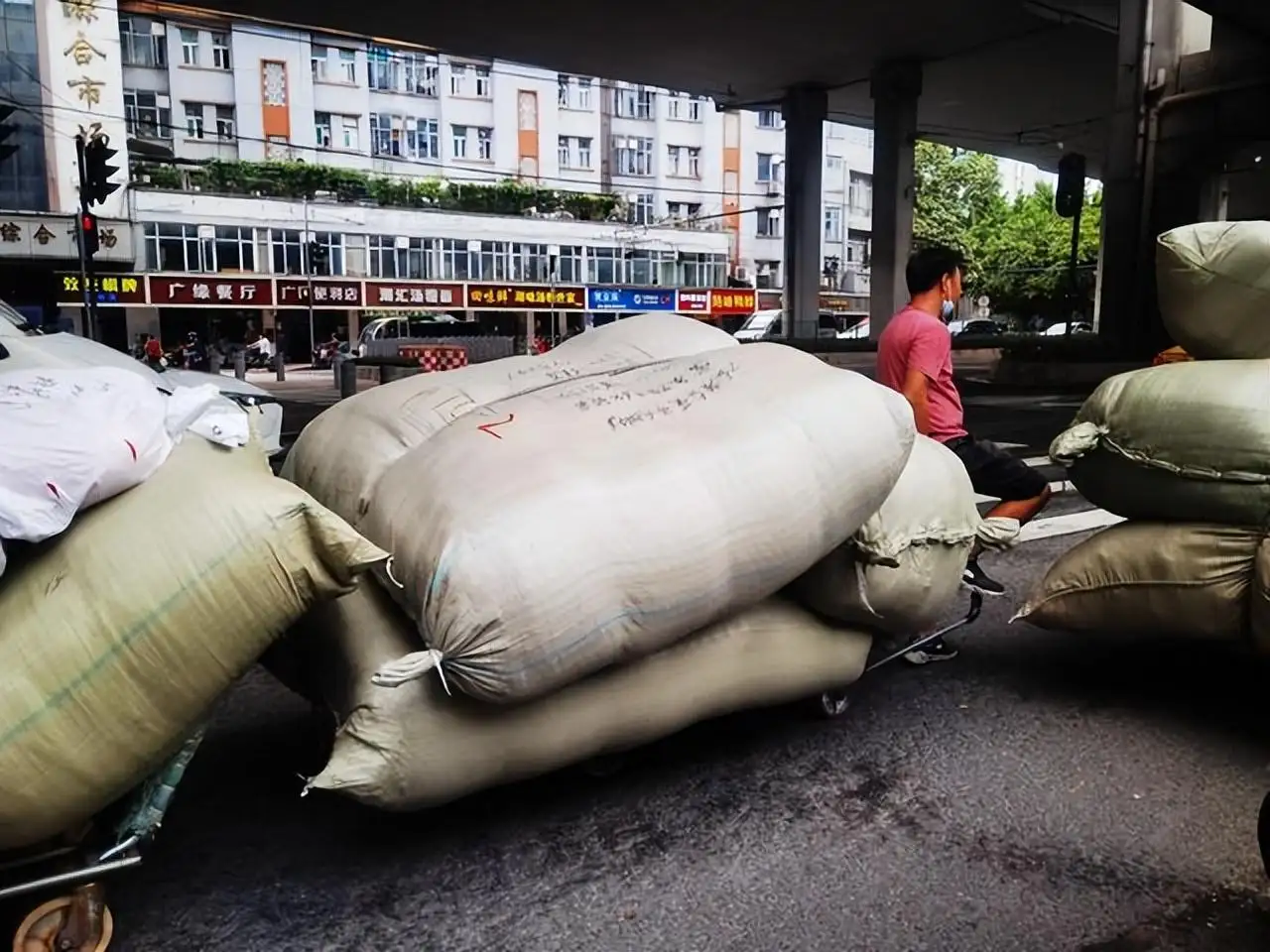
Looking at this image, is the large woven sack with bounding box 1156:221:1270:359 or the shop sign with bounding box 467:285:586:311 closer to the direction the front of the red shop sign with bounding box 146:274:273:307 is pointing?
the large woven sack

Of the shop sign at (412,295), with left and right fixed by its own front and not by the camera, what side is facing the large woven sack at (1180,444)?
front

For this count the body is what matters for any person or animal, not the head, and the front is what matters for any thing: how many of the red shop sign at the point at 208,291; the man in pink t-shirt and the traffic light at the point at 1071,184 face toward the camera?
1

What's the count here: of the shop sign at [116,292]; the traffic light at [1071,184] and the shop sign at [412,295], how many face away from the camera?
1

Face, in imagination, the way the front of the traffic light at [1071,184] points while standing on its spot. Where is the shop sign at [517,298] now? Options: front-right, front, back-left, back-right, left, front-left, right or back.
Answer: front-left

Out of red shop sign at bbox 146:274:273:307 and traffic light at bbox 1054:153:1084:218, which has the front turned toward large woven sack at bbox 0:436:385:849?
the red shop sign

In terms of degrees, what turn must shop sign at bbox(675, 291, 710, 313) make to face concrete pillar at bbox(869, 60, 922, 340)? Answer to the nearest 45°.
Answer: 0° — it already faces it

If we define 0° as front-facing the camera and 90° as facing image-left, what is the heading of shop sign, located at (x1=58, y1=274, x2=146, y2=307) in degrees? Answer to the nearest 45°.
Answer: approximately 0°

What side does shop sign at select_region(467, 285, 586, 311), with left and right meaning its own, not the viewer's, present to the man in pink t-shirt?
front

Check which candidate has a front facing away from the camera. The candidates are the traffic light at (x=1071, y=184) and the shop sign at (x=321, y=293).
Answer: the traffic light

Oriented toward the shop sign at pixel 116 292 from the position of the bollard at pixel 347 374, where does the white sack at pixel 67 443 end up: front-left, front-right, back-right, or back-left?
back-left

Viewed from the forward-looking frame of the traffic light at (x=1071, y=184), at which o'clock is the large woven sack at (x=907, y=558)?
The large woven sack is roughly at 6 o'clock from the traffic light.

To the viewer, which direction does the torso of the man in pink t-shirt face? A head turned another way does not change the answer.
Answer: to the viewer's right

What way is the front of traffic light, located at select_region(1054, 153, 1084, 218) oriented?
away from the camera

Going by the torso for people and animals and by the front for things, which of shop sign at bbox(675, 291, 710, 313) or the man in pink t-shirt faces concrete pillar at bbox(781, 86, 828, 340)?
the shop sign

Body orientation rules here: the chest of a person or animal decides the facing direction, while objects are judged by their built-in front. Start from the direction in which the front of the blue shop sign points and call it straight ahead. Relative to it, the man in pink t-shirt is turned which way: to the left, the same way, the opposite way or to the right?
to the left
